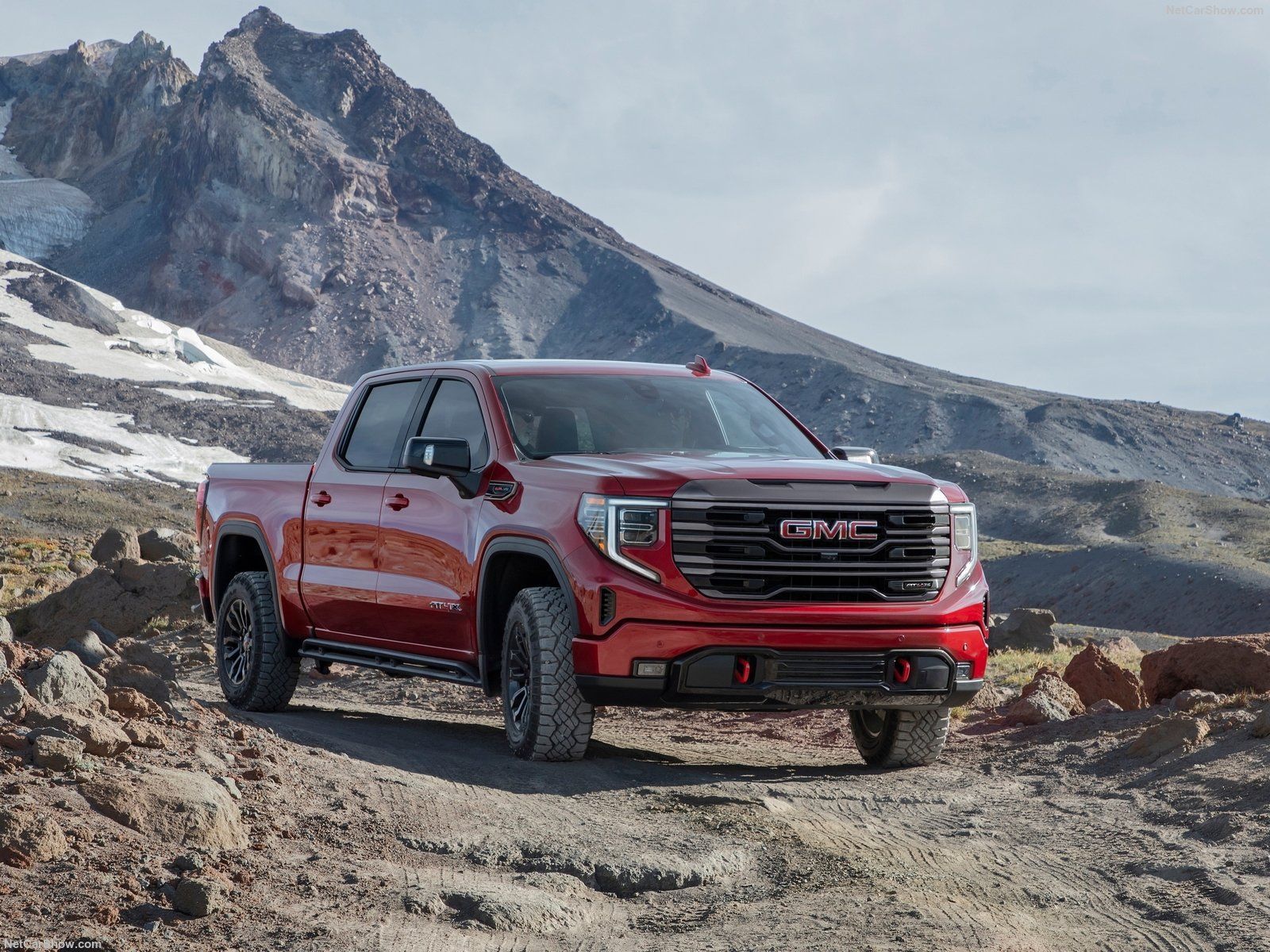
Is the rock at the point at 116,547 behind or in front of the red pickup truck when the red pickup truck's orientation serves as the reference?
behind

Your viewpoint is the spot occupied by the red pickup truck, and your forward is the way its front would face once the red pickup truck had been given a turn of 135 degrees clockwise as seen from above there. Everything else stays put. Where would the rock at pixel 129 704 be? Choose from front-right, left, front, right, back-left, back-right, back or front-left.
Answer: front

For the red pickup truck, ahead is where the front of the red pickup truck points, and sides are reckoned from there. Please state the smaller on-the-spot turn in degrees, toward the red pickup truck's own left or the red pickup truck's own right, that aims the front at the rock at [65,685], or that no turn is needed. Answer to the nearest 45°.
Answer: approximately 135° to the red pickup truck's own right

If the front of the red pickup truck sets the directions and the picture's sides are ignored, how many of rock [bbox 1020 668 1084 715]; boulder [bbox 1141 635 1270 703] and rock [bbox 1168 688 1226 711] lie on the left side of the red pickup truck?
3

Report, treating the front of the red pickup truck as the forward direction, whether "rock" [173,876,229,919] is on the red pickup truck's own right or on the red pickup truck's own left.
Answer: on the red pickup truck's own right

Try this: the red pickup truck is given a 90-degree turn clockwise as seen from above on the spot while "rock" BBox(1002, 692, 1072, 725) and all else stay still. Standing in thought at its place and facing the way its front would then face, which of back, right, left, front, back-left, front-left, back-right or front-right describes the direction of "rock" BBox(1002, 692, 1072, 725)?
back

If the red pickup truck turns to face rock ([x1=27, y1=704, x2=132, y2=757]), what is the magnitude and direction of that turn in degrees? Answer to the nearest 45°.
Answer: approximately 90° to its right

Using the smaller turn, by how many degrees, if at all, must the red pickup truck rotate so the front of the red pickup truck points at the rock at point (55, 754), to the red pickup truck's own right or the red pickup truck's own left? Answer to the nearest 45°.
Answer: approximately 90° to the red pickup truck's own right

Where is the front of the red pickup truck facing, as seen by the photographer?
facing the viewer and to the right of the viewer

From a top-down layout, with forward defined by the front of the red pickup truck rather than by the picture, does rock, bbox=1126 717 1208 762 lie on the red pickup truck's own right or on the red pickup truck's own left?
on the red pickup truck's own left

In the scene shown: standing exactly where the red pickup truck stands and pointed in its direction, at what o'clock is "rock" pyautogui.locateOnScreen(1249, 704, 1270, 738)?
The rock is roughly at 10 o'clock from the red pickup truck.

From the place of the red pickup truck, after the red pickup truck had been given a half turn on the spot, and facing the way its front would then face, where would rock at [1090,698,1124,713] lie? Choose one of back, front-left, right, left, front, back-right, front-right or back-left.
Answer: right

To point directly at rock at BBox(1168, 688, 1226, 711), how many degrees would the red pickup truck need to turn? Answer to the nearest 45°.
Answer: approximately 90° to its left
